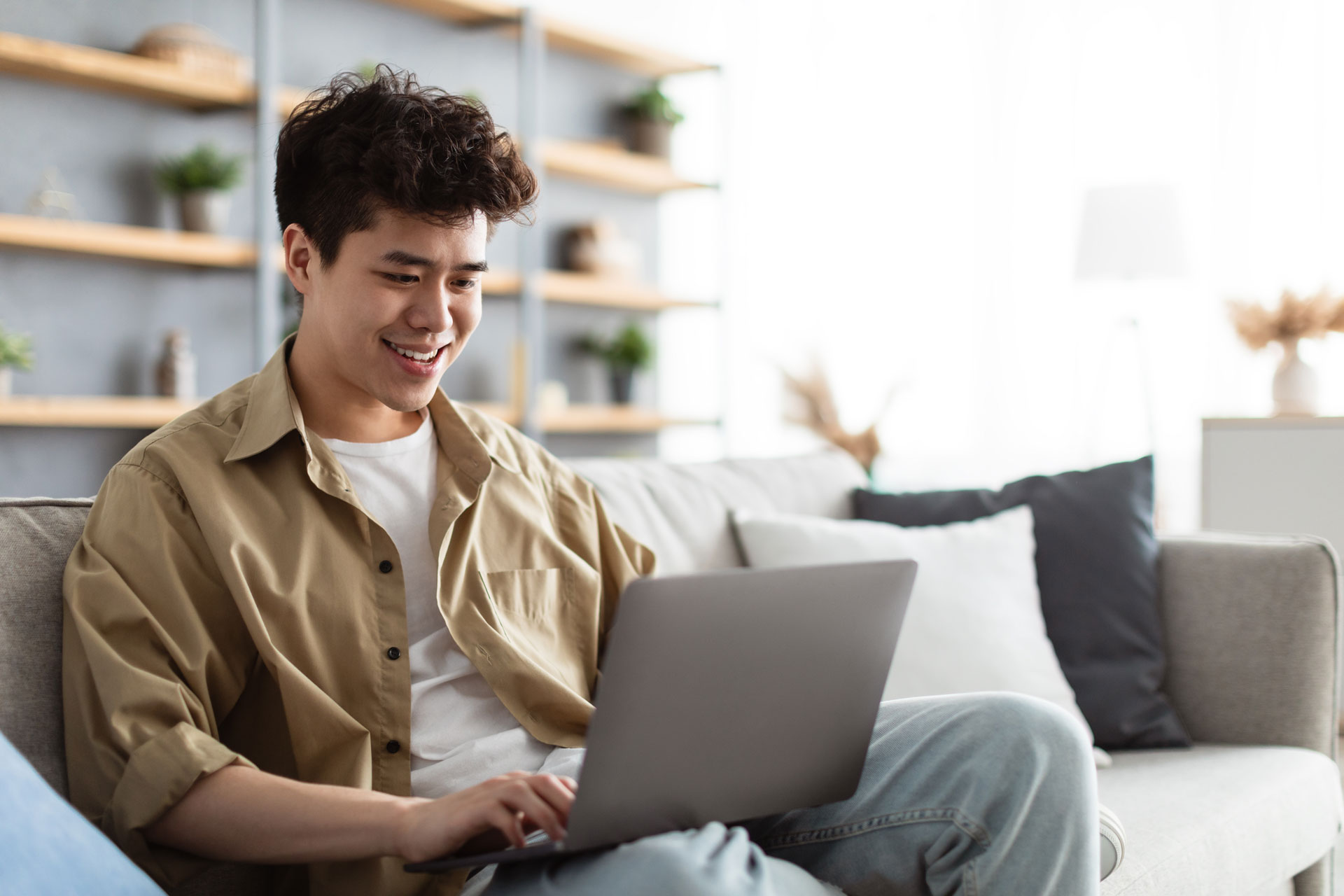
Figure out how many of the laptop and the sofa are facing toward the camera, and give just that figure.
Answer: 1

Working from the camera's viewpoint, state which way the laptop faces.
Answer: facing away from the viewer and to the left of the viewer

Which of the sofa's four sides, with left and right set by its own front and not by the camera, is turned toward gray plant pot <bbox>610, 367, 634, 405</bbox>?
back

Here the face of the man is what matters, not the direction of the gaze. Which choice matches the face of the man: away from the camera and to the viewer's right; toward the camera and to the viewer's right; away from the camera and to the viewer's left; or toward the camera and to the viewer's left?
toward the camera and to the viewer's right

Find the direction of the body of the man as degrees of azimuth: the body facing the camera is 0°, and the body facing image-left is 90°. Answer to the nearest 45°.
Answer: approximately 315°
